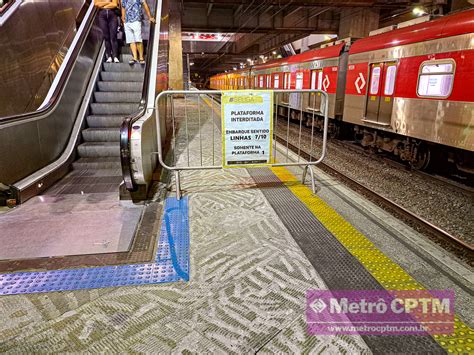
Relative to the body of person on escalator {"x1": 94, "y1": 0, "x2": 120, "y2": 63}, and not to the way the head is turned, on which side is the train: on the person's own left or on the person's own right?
on the person's own left

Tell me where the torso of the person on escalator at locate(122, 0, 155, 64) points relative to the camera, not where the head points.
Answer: toward the camera

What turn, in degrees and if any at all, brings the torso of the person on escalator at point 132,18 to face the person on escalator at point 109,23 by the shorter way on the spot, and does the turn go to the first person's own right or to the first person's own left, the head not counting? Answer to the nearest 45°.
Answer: approximately 135° to the first person's own right

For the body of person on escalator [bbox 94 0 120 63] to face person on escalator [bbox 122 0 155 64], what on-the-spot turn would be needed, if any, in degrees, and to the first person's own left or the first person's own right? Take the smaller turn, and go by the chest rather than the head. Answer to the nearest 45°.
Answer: approximately 45° to the first person's own left

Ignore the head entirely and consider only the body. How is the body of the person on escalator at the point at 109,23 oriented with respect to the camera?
toward the camera

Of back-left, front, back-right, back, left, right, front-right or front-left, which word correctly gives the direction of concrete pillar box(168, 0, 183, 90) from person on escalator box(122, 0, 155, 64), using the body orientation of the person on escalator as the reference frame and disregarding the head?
back

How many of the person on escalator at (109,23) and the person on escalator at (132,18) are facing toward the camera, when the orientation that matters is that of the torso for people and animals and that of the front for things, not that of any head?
2

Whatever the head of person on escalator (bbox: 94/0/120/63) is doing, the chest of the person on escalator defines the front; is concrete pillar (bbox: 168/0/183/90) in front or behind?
behind
